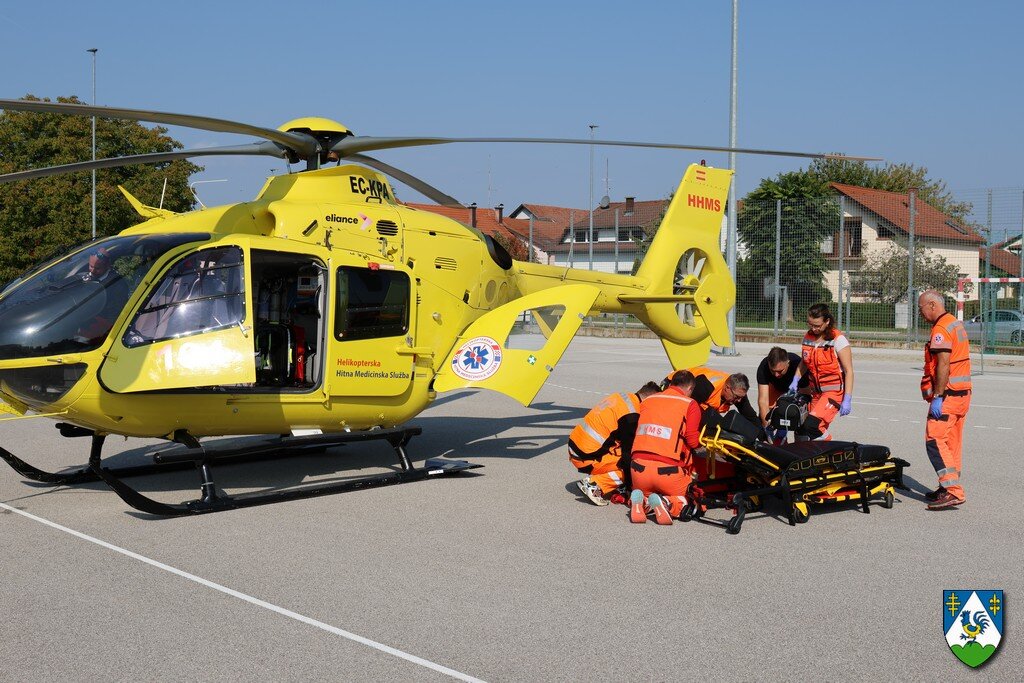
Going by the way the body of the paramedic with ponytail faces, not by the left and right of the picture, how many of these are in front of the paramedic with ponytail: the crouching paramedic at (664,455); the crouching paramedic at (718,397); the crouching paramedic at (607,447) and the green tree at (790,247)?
3

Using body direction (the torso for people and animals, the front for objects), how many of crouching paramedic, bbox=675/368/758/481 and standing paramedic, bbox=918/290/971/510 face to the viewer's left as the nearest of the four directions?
1

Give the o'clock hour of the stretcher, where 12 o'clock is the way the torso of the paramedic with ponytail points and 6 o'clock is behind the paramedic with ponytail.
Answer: The stretcher is roughly at 11 o'clock from the paramedic with ponytail.

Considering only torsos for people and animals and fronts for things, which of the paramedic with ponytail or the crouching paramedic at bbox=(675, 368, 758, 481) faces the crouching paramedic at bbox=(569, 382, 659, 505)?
the paramedic with ponytail

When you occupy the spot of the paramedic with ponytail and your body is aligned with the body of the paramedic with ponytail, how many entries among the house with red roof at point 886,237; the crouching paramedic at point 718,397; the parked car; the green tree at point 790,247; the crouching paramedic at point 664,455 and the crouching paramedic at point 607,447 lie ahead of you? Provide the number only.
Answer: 3

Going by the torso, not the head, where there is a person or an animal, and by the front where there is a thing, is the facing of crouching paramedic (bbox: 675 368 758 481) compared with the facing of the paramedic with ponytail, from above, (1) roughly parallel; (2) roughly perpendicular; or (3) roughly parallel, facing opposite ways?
roughly perpendicular

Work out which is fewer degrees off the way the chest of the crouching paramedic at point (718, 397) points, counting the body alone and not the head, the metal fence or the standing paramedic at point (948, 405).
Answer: the standing paramedic

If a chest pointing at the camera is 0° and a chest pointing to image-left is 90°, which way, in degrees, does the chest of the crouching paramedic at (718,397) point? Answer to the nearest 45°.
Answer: approximately 315°

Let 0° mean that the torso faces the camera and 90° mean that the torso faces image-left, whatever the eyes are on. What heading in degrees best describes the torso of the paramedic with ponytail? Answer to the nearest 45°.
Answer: approximately 45°

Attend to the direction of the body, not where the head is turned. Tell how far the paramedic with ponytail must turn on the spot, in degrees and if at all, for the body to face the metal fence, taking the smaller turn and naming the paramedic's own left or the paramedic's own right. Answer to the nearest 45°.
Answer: approximately 135° to the paramedic's own right

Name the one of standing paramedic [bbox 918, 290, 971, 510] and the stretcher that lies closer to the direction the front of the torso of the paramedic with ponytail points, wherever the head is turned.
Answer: the stretcher

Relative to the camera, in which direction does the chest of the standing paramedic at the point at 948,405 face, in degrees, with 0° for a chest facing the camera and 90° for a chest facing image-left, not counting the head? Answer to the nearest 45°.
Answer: approximately 90°

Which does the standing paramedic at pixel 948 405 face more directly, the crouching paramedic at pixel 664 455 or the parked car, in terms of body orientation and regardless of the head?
the crouching paramedic

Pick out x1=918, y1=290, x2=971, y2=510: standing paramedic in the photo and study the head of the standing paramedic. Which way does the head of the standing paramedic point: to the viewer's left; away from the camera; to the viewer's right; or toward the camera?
to the viewer's left
